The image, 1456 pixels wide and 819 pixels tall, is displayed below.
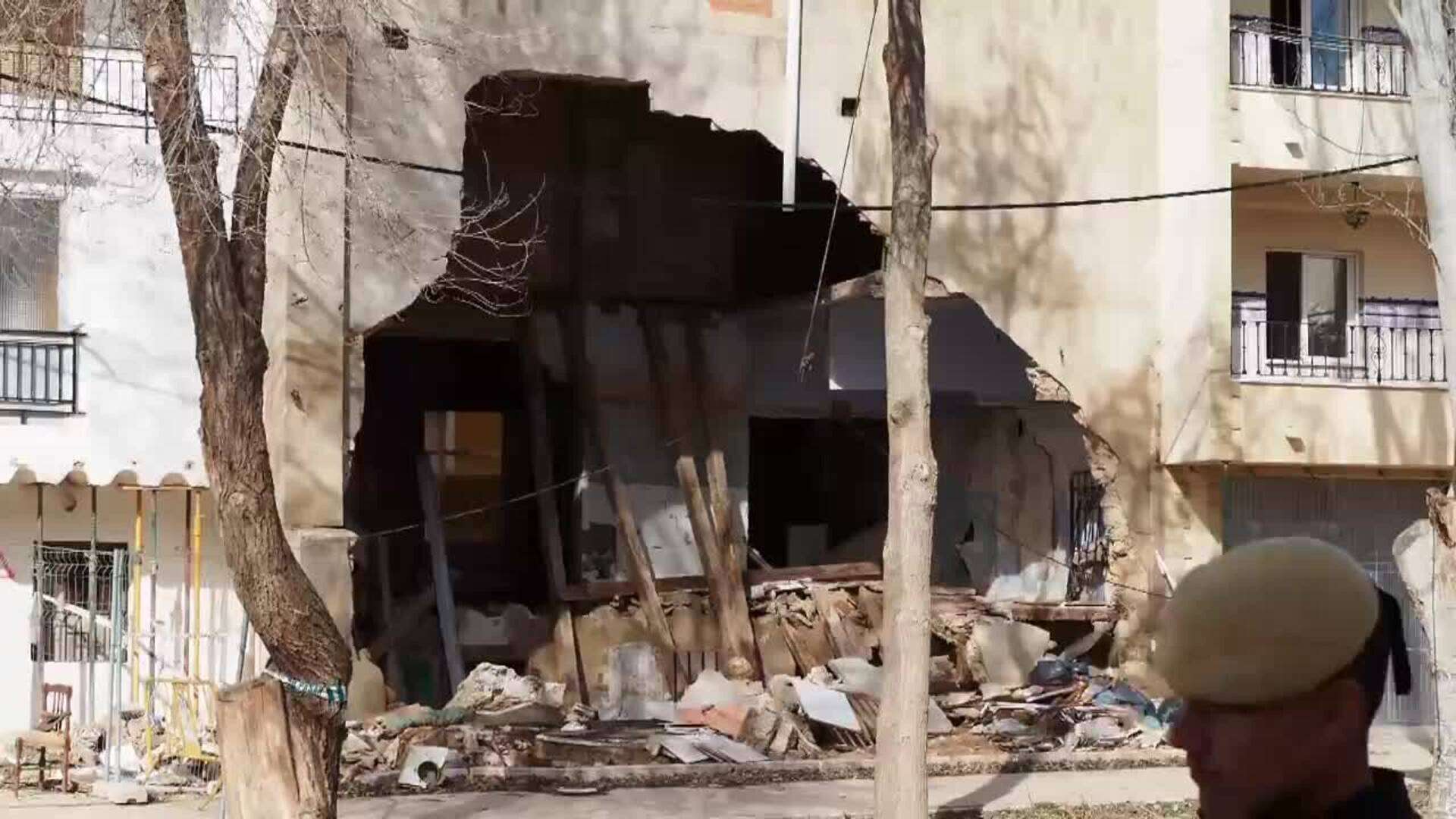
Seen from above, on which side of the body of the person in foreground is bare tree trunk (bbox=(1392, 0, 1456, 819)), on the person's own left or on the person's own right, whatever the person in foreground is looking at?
on the person's own right

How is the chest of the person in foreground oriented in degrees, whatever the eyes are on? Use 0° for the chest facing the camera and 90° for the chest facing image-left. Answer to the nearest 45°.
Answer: approximately 90°

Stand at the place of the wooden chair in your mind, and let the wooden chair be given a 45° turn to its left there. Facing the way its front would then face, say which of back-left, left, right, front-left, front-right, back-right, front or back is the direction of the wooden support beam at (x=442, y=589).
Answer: back-left

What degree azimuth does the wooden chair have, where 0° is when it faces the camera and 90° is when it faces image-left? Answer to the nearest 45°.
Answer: approximately 45°

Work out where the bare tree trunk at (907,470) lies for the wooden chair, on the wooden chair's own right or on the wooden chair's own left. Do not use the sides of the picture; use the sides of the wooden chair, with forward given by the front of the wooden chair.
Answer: on the wooden chair's own left

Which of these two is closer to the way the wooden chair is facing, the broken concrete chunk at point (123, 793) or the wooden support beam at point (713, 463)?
the broken concrete chunk

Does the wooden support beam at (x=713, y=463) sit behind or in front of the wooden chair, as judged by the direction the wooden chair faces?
behind

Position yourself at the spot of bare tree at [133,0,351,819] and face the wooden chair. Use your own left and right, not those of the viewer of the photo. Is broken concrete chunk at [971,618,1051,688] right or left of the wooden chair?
right

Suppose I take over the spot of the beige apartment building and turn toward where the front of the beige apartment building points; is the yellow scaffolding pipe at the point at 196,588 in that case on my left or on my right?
on my right
